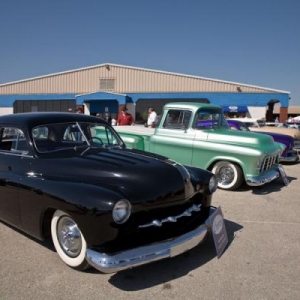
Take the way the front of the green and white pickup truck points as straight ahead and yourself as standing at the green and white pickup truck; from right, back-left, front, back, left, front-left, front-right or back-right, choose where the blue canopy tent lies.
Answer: back-left

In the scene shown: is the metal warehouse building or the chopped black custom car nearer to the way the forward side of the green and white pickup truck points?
the chopped black custom car

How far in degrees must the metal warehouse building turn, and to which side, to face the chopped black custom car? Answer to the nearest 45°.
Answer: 0° — it already faces it

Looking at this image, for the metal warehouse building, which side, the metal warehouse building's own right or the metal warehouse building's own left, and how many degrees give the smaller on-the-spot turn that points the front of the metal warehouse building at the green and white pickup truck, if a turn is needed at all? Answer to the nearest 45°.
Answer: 0° — it already faces it

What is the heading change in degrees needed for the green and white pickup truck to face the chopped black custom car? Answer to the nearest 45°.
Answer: approximately 45° to its right

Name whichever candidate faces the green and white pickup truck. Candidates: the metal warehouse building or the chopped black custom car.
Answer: the metal warehouse building

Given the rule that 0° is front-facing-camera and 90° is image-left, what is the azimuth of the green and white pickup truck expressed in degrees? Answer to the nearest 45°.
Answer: approximately 315°

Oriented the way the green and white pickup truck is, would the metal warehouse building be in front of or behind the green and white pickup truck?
behind

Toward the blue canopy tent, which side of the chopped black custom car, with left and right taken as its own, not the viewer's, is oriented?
left
